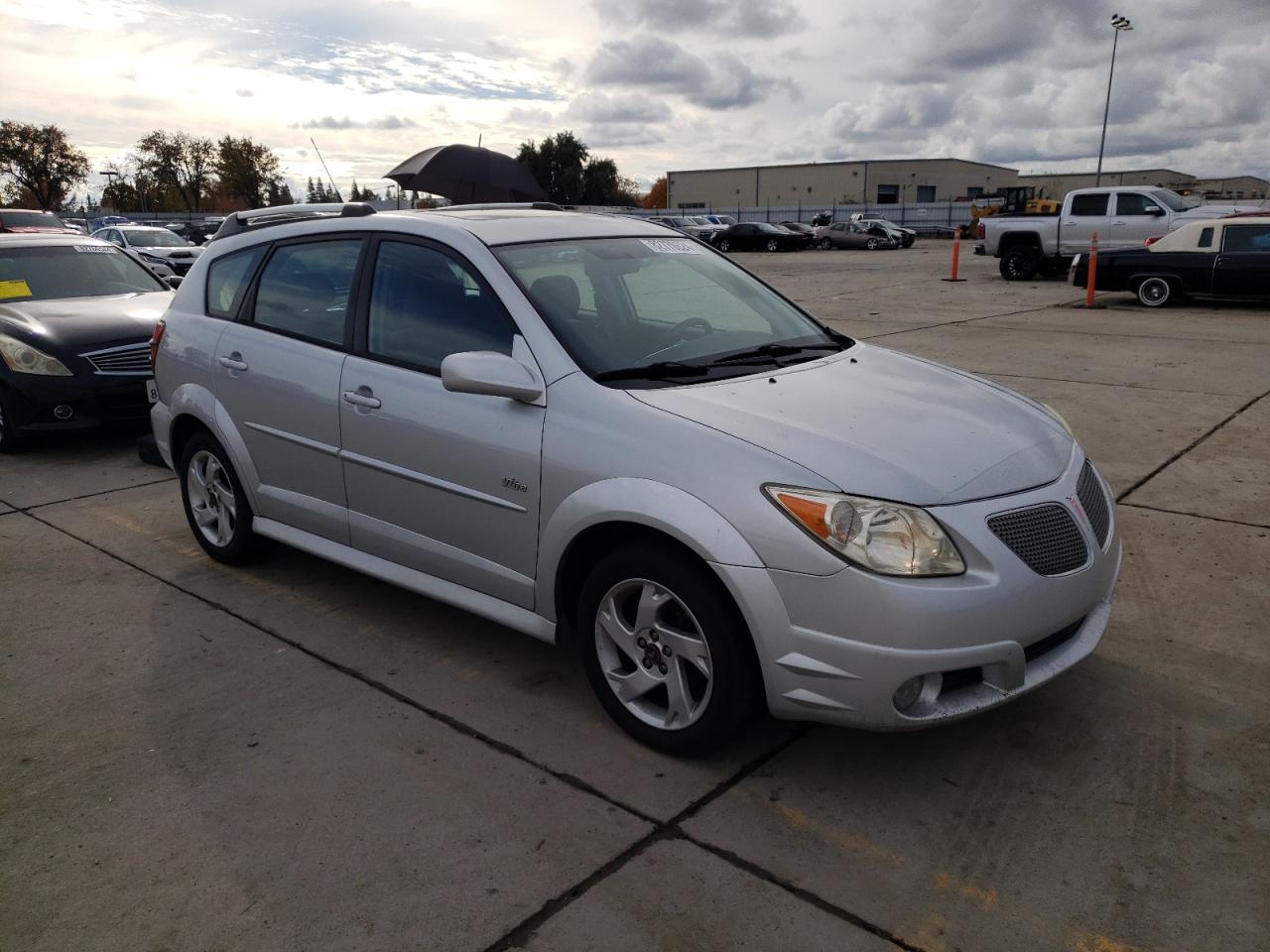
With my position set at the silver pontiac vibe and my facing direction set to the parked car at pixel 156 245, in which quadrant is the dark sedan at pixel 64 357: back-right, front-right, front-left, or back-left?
front-left

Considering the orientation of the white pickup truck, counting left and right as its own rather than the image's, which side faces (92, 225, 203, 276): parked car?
back

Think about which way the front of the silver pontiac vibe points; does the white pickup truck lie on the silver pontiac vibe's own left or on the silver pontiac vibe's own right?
on the silver pontiac vibe's own left

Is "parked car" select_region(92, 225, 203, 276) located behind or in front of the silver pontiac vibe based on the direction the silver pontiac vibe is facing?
behind

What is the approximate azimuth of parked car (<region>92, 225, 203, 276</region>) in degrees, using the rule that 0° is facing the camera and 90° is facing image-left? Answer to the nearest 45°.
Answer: approximately 315°

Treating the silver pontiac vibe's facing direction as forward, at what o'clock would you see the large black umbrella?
The large black umbrella is roughly at 7 o'clock from the silver pontiac vibe.

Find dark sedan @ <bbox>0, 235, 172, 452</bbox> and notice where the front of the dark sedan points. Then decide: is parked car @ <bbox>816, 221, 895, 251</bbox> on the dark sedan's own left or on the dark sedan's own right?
on the dark sedan's own left

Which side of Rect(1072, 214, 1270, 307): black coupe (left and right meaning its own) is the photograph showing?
right

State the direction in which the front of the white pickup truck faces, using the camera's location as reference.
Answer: facing to the right of the viewer

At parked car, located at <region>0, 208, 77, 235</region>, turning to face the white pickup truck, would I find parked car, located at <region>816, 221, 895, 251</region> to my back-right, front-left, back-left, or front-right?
front-left

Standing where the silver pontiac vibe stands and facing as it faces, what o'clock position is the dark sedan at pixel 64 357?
The dark sedan is roughly at 6 o'clock from the silver pontiac vibe.

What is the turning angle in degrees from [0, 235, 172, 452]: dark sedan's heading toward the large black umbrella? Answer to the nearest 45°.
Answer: approximately 90° to its left

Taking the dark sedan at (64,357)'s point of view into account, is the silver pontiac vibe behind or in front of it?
in front

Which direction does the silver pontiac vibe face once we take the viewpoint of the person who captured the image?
facing the viewer and to the right of the viewer
